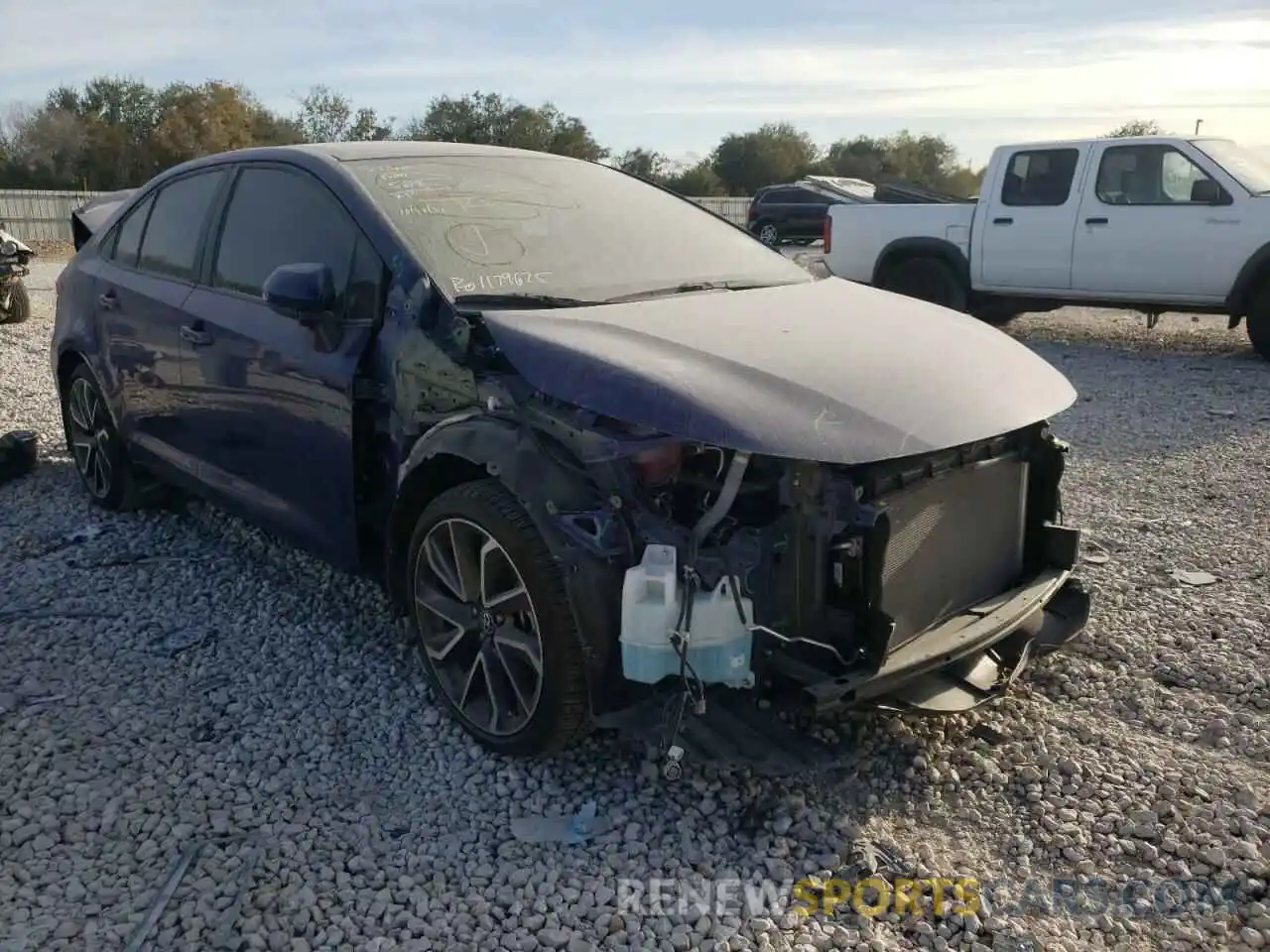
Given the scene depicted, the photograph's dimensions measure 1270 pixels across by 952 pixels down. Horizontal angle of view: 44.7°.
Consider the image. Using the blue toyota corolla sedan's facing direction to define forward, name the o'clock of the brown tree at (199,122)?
The brown tree is roughly at 7 o'clock from the blue toyota corolla sedan.

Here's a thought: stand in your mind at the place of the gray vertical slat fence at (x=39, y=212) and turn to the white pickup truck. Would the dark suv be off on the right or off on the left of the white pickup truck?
left

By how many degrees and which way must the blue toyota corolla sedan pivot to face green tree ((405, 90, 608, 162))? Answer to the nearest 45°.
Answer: approximately 135° to its left

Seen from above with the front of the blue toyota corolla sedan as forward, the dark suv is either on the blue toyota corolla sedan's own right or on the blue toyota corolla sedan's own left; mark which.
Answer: on the blue toyota corolla sedan's own left

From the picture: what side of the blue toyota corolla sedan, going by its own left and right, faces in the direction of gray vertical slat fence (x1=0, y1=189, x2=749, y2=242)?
back

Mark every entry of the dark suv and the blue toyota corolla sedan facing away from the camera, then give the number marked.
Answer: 0

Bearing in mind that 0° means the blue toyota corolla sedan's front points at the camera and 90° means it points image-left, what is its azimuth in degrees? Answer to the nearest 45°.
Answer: approximately 315°

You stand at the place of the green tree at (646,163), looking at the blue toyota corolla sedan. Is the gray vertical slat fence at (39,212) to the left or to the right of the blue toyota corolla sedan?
right
